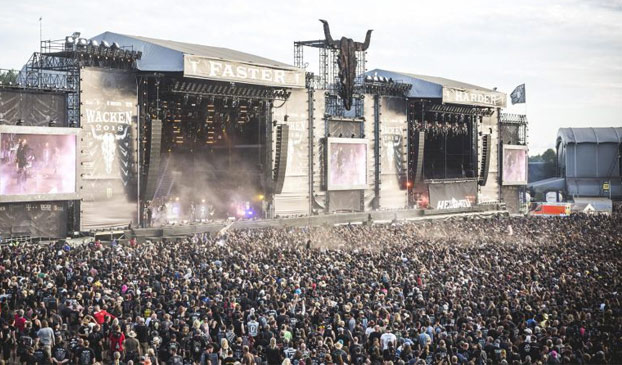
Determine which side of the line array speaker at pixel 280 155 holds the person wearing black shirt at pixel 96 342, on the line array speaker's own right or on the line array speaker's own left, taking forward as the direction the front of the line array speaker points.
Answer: on the line array speaker's own right

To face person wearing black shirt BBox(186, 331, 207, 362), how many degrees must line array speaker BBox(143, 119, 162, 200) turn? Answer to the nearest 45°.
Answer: approximately 45° to its right

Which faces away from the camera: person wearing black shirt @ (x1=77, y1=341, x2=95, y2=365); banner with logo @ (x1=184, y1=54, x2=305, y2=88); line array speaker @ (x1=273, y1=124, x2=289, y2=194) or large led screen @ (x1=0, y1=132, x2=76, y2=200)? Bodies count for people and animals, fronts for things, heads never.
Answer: the person wearing black shirt

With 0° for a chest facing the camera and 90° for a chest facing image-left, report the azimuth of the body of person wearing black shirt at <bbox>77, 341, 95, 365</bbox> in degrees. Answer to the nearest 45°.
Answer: approximately 180°

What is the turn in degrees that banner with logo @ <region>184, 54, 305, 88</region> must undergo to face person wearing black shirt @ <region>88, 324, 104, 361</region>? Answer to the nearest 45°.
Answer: approximately 45° to its right

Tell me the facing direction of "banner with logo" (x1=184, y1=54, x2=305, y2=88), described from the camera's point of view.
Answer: facing the viewer and to the right of the viewer

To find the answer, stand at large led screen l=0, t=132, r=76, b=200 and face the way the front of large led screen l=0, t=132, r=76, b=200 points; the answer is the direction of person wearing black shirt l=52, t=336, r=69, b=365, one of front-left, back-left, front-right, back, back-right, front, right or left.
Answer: front-right

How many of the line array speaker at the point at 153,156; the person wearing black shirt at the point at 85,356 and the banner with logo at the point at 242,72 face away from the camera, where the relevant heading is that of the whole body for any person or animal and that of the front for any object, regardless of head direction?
1

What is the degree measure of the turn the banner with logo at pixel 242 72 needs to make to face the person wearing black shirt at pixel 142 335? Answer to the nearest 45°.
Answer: approximately 45° to its right

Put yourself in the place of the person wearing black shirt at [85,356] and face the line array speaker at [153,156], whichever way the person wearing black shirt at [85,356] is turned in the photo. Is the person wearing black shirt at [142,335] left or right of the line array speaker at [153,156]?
right

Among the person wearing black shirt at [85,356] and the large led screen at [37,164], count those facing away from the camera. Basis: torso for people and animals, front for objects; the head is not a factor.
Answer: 1

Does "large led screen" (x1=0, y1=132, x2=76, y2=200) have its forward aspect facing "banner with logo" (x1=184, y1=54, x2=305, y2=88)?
no

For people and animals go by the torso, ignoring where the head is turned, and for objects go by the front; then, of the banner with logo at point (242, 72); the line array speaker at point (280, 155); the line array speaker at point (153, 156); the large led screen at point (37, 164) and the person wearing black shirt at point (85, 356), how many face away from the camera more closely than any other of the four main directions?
1

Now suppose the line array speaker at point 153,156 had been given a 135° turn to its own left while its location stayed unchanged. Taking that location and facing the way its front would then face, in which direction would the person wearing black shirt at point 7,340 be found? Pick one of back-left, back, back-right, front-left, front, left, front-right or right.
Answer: back

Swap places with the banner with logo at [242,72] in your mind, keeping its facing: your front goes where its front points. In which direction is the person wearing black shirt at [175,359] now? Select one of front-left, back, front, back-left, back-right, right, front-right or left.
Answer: front-right

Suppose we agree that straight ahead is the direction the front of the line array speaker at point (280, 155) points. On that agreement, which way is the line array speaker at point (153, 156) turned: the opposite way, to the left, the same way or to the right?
the same way

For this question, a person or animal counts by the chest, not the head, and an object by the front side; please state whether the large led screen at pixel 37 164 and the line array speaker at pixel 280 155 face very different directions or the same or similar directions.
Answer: same or similar directions

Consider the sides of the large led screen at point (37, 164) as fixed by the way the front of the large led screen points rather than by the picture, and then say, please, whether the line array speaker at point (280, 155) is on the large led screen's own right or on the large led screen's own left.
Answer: on the large led screen's own left

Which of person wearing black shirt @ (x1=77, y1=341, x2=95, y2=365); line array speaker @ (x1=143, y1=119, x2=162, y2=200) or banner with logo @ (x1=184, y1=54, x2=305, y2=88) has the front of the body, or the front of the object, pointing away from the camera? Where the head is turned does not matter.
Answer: the person wearing black shirt

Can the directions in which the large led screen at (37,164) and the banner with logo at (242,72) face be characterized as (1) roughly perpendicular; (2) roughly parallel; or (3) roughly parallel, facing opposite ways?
roughly parallel

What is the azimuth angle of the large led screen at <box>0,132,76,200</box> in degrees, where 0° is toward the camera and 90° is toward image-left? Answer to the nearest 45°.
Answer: approximately 315°

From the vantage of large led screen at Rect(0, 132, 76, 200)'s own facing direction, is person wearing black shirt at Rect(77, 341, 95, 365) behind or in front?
in front
